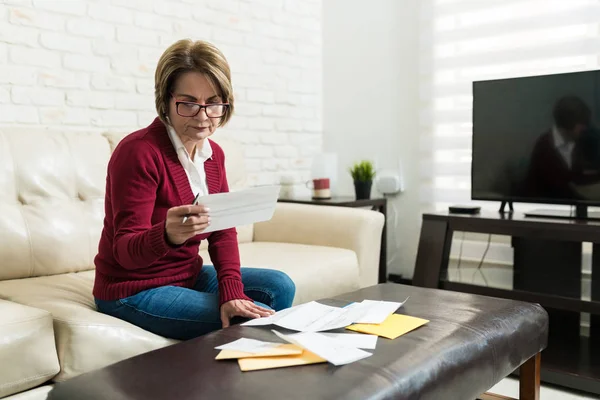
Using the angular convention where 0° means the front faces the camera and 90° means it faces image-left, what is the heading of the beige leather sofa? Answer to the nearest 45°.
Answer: approximately 315°

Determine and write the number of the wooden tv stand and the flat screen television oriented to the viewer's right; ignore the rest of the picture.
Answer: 0

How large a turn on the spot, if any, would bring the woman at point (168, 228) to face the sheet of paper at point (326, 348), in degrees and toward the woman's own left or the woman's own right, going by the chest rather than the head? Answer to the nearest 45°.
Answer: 0° — they already face it

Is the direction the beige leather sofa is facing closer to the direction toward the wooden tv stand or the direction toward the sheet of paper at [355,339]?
the sheet of paper

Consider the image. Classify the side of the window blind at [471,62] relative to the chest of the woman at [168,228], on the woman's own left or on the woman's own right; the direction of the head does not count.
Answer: on the woman's own left

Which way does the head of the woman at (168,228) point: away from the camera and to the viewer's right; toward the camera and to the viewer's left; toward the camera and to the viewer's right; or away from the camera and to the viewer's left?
toward the camera and to the viewer's right

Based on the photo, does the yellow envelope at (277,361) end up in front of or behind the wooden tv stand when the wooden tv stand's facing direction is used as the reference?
in front
